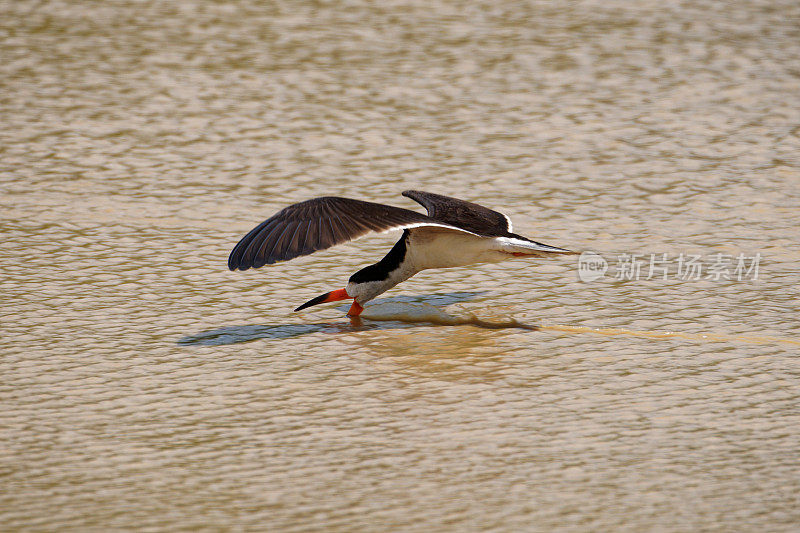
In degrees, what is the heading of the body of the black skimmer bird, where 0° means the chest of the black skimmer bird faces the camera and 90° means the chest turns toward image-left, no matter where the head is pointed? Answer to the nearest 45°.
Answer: approximately 90°
